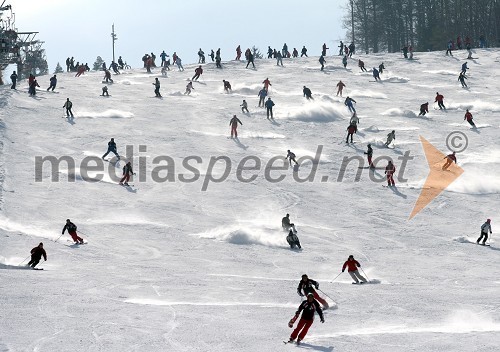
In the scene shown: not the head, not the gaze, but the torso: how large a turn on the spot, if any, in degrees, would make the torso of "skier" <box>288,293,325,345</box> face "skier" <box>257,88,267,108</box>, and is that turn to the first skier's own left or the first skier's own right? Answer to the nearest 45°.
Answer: approximately 180°

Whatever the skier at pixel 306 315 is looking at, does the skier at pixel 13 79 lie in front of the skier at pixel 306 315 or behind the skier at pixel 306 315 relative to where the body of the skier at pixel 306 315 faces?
behind

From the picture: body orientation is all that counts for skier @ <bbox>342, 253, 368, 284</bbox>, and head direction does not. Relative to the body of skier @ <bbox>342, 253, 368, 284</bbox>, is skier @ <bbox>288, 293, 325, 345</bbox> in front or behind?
in front

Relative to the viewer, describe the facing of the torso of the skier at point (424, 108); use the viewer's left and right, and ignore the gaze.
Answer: facing the viewer and to the left of the viewer

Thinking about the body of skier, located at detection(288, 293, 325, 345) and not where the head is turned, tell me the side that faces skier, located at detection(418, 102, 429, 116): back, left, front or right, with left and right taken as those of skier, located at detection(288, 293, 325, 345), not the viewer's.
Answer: back

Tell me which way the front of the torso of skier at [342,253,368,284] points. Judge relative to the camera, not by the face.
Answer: toward the camera

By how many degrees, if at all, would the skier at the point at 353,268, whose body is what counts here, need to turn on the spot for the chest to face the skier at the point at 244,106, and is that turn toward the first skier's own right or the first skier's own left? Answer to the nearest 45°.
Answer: approximately 180°

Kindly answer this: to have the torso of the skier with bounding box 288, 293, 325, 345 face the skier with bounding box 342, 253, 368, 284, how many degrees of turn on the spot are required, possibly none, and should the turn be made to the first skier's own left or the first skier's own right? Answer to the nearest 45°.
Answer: approximately 180°

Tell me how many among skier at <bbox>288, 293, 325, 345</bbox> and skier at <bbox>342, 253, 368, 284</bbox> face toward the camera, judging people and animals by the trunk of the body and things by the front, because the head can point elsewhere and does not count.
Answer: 2

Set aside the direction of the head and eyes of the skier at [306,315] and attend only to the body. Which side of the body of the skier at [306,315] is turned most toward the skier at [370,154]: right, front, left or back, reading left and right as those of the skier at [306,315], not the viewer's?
back

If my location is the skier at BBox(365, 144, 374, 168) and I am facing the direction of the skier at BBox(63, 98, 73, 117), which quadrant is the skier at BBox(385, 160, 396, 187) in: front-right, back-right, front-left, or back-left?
back-left
